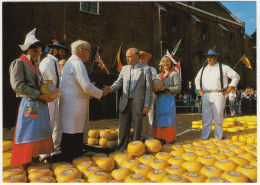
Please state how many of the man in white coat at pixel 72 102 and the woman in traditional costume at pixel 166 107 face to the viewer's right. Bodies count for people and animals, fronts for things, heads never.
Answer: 1

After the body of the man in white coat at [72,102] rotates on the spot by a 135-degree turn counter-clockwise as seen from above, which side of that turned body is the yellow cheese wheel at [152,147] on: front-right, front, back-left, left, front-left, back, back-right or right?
back-right

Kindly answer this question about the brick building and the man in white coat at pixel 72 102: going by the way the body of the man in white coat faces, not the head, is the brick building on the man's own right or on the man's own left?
on the man's own left

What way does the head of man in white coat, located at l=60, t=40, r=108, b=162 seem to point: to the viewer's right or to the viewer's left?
to the viewer's right

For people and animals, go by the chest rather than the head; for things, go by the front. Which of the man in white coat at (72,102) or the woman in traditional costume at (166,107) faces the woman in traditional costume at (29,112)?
the woman in traditional costume at (166,107)

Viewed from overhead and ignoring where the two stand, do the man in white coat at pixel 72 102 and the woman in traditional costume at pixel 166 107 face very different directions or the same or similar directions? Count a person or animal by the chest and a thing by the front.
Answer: very different directions

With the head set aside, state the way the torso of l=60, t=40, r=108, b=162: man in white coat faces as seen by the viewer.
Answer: to the viewer's right

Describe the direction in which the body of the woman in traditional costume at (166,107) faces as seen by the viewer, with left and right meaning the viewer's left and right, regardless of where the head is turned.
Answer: facing the viewer and to the left of the viewer

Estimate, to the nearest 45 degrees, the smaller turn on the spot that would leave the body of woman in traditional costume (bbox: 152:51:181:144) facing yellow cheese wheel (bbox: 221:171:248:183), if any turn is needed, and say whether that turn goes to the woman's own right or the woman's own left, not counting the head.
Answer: approximately 45° to the woman's own left

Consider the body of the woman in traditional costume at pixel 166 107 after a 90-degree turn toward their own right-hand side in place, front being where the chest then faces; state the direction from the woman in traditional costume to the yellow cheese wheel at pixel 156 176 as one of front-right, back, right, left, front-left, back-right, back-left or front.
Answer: back-left
